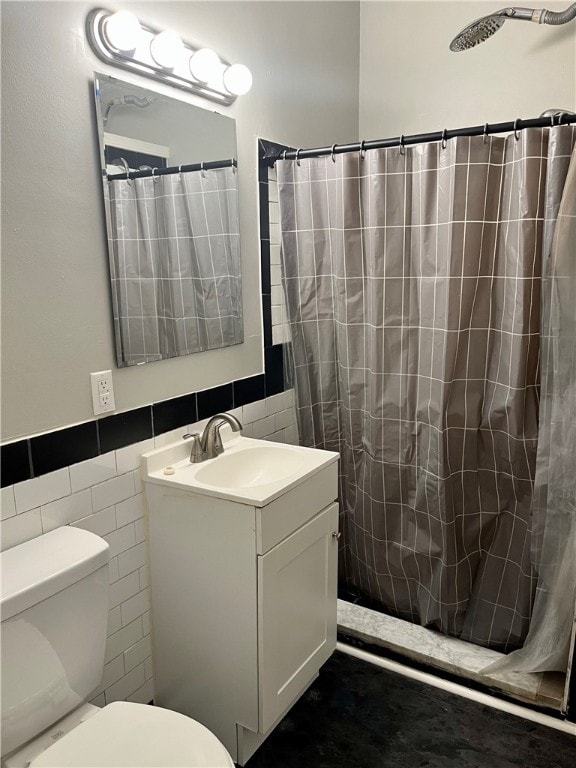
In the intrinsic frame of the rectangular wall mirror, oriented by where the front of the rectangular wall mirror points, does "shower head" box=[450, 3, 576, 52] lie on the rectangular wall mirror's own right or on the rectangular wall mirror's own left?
on the rectangular wall mirror's own left

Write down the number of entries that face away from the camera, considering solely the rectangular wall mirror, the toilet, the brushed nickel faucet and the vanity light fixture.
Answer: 0

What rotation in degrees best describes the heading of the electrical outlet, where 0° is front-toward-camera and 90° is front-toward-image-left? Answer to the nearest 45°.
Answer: approximately 315°

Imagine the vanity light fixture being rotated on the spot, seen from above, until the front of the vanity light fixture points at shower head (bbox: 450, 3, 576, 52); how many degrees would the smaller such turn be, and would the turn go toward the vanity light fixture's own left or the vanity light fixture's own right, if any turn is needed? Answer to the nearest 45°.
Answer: approximately 45° to the vanity light fixture's own left

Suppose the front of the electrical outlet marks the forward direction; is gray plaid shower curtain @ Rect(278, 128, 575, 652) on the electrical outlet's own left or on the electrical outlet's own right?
on the electrical outlet's own left

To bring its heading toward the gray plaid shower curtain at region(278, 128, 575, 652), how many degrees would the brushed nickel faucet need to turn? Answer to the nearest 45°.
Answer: approximately 45° to its left

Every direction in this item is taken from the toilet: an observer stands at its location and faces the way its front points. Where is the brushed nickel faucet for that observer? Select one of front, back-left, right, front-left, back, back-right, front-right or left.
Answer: left

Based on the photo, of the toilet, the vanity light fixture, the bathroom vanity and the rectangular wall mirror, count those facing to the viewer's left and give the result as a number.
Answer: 0

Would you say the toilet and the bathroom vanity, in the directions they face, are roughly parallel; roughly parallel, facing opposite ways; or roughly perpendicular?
roughly parallel

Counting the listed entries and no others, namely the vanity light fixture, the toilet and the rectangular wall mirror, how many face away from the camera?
0

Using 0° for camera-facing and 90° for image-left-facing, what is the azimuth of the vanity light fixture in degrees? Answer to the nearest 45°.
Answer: approximately 315°

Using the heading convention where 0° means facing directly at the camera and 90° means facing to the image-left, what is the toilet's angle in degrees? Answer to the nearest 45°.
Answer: approximately 315°
